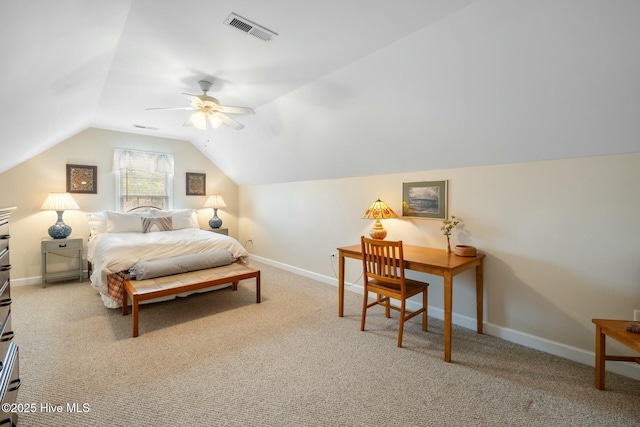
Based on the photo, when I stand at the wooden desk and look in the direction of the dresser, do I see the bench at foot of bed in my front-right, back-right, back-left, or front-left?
front-right

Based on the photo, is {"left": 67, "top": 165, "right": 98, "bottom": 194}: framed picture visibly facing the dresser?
yes

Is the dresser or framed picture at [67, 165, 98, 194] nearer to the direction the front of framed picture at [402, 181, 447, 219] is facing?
the dresser

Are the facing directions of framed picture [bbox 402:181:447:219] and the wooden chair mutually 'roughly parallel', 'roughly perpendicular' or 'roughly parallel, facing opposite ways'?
roughly parallel, facing opposite ways

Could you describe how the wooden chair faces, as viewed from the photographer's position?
facing away from the viewer and to the right of the viewer

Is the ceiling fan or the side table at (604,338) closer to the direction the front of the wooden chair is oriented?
the side table

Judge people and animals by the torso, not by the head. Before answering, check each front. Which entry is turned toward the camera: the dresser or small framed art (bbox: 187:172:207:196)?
the small framed art

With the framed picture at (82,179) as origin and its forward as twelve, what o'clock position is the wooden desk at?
The wooden desk is roughly at 11 o'clock from the framed picture.

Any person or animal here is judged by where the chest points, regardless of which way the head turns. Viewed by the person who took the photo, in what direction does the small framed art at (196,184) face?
facing the viewer

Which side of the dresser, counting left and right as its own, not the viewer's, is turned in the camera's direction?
right

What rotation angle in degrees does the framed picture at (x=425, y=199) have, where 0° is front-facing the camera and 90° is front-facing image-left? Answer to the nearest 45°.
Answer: approximately 45°

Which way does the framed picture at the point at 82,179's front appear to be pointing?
toward the camera

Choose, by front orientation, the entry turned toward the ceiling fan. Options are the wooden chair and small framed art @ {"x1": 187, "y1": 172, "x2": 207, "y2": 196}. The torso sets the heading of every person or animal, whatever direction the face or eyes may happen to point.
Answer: the small framed art

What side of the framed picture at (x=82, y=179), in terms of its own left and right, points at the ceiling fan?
front

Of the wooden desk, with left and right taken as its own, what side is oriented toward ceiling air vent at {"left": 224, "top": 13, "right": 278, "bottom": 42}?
front

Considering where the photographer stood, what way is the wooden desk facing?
facing the viewer and to the left of the viewer

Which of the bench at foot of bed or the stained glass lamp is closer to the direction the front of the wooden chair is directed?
the stained glass lamp

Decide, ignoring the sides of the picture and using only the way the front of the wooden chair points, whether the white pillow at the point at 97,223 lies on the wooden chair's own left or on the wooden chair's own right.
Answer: on the wooden chair's own left

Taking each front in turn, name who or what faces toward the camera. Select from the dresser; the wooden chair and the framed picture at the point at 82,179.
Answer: the framed picture

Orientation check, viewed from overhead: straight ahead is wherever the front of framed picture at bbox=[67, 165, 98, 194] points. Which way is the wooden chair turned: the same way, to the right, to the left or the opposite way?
to the left

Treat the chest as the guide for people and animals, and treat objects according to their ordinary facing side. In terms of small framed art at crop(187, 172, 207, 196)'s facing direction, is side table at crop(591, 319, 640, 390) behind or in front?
in front
